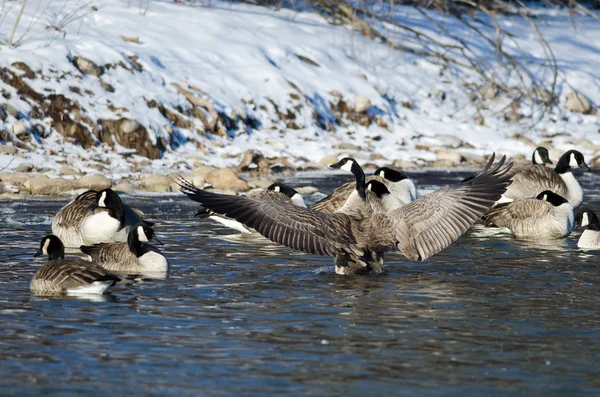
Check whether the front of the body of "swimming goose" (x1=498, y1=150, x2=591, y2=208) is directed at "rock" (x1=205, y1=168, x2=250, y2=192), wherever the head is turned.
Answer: no

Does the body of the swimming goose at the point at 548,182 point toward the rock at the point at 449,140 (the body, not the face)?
no

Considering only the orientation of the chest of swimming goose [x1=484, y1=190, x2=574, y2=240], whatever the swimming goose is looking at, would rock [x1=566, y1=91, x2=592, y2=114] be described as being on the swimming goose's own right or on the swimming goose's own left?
on the swimming goose's own left

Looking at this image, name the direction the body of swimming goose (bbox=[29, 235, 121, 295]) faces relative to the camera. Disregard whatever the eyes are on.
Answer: to the viewer's left

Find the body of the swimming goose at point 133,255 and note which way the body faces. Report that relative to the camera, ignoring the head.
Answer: to the viewer's right

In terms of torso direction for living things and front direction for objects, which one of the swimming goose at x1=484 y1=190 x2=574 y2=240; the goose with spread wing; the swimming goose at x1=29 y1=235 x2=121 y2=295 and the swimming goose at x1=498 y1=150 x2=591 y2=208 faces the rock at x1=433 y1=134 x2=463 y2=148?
the goose with spread wing

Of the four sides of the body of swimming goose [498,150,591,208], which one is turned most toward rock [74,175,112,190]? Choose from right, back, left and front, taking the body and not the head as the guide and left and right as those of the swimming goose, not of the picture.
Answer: back

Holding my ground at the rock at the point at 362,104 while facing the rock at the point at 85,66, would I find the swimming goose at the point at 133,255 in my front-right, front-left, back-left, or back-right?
front-left

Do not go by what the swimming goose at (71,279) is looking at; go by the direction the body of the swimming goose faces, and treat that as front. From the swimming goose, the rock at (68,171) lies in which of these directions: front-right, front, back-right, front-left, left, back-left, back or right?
right

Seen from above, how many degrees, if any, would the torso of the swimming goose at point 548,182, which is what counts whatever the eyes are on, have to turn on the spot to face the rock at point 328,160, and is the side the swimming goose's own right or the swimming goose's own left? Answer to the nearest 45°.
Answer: approximately 135° to the swimming goose's own left

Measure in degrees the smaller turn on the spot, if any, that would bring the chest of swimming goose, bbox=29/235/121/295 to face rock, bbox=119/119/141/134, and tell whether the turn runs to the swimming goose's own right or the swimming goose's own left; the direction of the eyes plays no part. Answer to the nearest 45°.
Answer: approximately 90° to the swimming goose's own right

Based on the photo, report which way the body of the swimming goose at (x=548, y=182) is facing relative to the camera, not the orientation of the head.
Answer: to the viewer's right

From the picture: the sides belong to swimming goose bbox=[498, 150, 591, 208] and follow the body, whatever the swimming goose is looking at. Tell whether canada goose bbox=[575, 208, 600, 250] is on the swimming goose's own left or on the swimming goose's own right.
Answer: on the swimming goose's own right

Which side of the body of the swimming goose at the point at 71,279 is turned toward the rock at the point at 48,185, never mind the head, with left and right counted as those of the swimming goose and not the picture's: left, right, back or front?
right

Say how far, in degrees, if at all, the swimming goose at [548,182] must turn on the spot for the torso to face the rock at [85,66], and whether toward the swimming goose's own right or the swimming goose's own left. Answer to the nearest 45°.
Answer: approximately 180°

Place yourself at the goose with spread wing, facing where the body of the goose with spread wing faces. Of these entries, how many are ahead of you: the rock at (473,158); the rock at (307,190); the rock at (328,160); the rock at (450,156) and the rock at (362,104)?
5

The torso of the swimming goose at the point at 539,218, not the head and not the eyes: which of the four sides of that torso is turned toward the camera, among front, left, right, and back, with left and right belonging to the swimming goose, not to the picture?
right

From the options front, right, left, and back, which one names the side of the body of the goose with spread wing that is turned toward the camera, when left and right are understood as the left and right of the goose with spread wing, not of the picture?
back

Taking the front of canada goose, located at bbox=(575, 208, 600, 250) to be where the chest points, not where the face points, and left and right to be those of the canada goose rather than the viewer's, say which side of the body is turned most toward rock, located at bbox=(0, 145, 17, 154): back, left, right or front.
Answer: front

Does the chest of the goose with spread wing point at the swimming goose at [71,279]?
no
